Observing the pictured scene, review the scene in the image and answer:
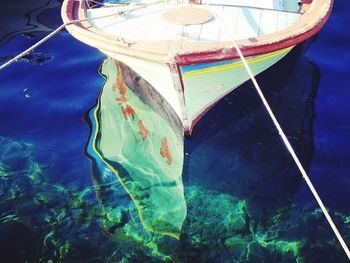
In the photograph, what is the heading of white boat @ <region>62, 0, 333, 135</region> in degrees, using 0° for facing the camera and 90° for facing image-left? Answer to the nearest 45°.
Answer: approximately 0°
